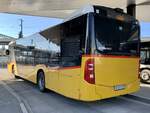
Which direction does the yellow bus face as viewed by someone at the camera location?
facing away from the viewer and to the left of the viewer
